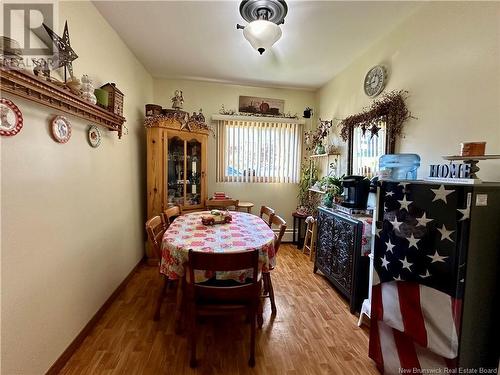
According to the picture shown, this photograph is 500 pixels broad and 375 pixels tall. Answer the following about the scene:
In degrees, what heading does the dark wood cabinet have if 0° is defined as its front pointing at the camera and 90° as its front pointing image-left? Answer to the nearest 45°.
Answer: approximately 45°

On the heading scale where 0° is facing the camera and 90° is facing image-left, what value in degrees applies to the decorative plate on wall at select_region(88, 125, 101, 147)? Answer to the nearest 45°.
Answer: approximately 315°

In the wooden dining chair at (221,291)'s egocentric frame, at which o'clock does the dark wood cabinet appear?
The dark wood cabinet is roughly at 2 o'clock from the wooden dining chair.

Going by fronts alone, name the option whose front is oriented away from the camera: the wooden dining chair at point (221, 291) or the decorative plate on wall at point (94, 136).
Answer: the wooden dining chair

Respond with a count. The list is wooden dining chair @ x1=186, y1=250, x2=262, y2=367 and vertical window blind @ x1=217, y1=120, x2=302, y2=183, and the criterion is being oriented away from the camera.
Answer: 1

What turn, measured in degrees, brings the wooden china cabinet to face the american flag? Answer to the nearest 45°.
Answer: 0° — it already faces it

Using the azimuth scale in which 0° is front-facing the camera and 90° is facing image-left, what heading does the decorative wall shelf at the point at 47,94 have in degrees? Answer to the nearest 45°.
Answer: approximately 315°

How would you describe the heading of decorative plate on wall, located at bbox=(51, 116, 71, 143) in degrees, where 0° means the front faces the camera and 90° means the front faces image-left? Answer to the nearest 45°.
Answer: approximately 315°

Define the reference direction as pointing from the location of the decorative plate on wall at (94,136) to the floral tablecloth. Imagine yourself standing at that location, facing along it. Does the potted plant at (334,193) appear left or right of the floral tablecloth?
left

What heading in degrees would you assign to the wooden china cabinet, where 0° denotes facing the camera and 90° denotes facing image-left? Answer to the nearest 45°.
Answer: approximately 315°

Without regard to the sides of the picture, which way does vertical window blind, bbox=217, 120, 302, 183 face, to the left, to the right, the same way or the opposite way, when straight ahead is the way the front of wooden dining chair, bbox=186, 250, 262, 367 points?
the opposite way
